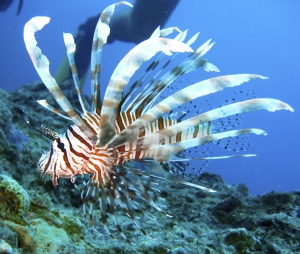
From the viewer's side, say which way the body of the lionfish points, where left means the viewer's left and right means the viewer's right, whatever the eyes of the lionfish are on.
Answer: facing to the left of the viewer
